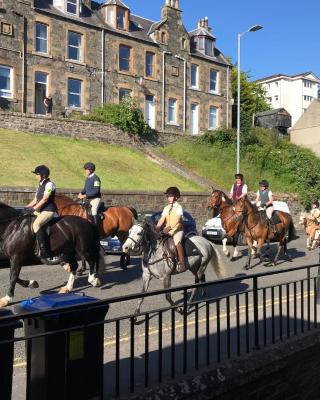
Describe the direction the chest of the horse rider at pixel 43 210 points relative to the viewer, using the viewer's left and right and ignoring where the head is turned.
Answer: facing to the left of the viewer

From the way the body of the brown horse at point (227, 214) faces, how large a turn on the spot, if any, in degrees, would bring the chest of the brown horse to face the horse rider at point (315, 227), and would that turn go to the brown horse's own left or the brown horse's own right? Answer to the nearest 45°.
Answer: approximately 180°

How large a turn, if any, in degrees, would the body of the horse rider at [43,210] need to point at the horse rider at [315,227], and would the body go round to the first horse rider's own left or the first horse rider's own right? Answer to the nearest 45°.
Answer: approximately 135° to the first horse rider's own right

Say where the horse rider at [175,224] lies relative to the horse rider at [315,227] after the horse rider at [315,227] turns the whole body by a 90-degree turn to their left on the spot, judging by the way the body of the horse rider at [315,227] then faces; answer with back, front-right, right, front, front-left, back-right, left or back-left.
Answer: front-right

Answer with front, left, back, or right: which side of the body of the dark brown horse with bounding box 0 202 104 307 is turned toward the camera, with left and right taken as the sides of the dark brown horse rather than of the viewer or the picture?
left

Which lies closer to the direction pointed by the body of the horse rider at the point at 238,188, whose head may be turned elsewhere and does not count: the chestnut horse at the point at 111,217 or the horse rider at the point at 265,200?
the chestnut horse

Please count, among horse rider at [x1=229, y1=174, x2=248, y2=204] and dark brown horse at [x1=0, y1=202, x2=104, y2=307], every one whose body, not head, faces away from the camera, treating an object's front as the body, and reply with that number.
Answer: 0

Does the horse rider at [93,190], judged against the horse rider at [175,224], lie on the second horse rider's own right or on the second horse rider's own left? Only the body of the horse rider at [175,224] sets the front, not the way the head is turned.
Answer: on the second horse rider's own right

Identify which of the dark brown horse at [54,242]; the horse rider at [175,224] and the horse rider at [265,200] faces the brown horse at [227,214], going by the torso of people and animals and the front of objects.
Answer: the horse rider at [265,200]

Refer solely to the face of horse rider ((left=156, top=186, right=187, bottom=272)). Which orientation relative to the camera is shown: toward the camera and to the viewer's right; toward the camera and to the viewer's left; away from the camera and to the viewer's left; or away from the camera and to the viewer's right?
toward the camera and to the viewer's left

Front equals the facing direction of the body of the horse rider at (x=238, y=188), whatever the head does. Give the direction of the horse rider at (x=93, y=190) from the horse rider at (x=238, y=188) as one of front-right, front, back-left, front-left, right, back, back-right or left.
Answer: front

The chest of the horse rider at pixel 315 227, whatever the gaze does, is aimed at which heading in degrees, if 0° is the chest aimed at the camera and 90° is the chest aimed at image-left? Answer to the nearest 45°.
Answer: approximately 45°

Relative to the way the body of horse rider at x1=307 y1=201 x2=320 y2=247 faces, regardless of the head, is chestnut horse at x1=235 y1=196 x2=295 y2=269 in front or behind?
in front

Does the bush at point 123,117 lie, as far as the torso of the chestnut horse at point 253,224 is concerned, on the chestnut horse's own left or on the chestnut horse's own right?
on the chestnut horse's own right

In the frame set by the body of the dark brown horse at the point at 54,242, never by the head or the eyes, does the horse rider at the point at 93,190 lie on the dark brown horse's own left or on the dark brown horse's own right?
on the dark brown horse's own right

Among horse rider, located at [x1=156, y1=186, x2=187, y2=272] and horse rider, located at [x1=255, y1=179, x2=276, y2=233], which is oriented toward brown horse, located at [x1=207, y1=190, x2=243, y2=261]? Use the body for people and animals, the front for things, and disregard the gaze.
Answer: horse rider, located at [x1=255, y1=179, x2=276, y2=233]

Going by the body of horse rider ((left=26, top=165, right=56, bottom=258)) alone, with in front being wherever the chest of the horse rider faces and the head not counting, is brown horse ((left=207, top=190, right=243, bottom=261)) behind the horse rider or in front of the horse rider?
behind
